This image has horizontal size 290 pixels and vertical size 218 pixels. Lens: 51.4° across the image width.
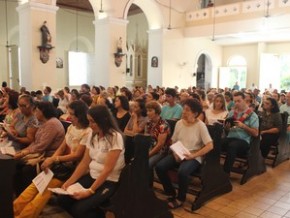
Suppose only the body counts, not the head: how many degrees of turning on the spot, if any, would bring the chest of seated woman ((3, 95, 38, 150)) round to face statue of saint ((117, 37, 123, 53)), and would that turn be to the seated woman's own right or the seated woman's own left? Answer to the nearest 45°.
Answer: approximately 180°

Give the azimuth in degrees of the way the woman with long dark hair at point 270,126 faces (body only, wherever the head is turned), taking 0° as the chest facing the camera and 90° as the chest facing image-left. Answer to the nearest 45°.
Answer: approximately 45°

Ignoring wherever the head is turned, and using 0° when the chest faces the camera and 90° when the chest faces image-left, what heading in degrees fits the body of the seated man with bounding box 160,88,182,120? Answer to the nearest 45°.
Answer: approximately 45°

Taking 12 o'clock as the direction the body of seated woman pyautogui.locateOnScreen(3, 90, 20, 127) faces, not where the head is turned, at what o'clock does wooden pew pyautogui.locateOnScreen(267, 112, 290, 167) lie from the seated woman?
The wooden pew is roughly at 8 o'clock from the seated woman.

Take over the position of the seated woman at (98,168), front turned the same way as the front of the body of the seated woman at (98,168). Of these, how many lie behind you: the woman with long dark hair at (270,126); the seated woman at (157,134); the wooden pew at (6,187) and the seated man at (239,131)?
3

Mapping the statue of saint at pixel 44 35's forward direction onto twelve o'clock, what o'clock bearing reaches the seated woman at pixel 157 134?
The seated woman is roughly at 1 o'clock from the statue of saint.

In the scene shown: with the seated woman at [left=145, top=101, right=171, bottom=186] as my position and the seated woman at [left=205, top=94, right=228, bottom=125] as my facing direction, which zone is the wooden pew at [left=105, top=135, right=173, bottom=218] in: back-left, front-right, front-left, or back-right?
back-right

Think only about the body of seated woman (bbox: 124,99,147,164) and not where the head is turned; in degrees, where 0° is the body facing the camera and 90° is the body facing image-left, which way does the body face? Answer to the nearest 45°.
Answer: approximately 45°

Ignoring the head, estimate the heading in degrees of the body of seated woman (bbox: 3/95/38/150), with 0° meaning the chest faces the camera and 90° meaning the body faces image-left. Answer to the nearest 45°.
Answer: approximately 45°

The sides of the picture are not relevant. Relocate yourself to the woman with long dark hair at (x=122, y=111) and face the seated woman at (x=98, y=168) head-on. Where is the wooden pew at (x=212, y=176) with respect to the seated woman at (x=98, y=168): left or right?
left
